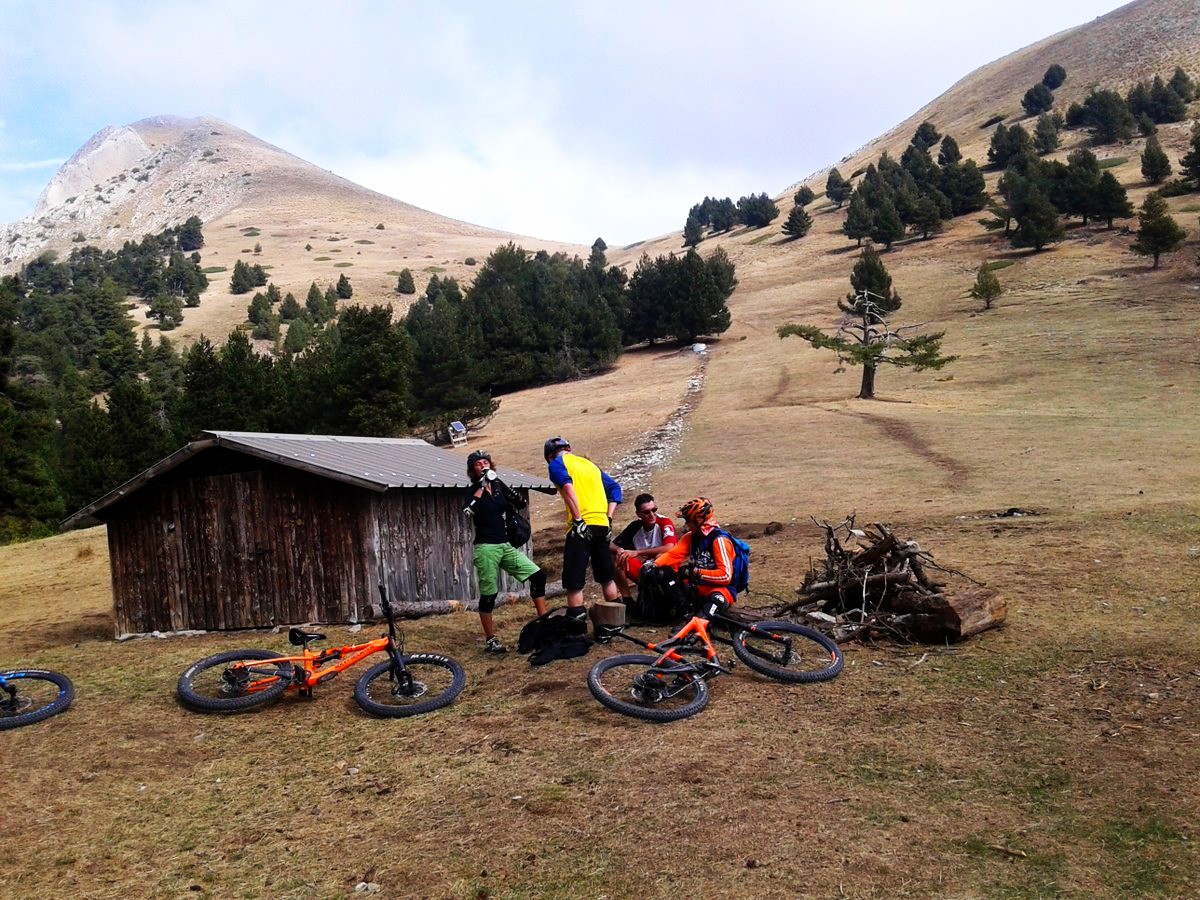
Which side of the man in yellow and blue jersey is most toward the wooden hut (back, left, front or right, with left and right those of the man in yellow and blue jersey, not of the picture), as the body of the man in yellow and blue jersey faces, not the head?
left

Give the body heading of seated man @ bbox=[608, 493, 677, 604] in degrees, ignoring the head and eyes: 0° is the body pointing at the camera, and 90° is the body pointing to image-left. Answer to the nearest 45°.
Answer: approximately 45°

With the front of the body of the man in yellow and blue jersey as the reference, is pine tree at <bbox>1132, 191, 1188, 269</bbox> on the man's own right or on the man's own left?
on the man's own right

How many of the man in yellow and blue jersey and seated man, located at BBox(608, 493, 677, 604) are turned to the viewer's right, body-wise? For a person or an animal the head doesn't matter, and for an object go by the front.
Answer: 0

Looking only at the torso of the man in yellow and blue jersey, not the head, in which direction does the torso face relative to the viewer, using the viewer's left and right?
facing away from the viewer and to the left of the viewer

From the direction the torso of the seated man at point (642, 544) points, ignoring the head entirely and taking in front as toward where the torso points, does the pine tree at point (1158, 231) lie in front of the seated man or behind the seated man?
behind

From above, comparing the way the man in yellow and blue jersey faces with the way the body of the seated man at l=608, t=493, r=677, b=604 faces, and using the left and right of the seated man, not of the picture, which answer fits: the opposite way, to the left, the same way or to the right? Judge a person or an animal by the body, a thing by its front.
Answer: to the right

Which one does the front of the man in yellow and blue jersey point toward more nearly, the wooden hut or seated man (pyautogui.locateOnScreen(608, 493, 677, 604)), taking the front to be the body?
the wooden hut
